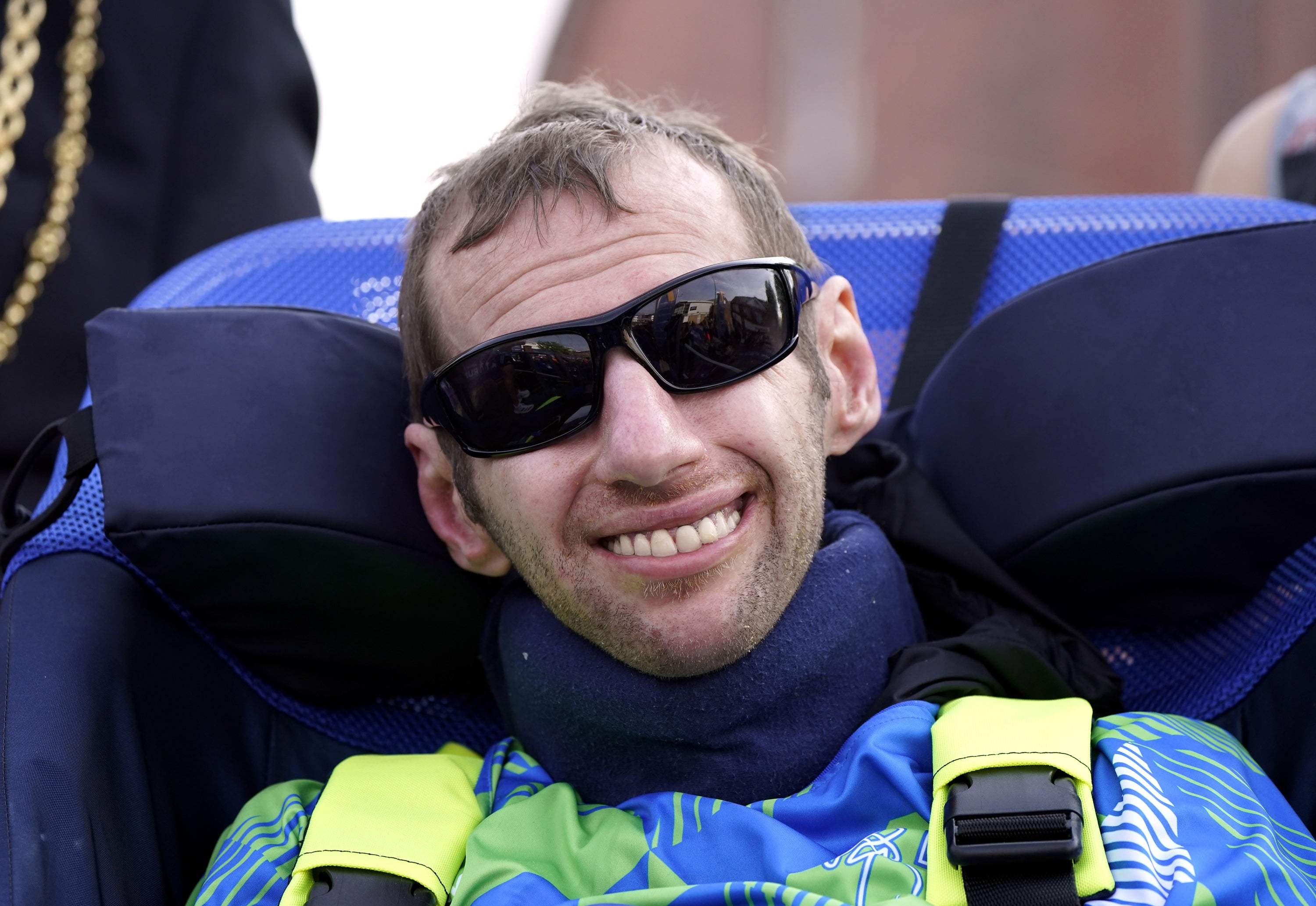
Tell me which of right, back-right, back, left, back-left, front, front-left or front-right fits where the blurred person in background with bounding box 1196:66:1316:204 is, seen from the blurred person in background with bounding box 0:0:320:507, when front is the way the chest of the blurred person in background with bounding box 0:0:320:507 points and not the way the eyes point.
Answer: back-left

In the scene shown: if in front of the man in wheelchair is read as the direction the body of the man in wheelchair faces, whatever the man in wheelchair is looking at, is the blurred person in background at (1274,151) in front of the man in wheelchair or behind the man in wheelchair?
behind

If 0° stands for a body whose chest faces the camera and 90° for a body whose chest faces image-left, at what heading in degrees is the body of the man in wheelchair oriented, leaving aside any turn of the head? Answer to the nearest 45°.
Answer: approximately 0°
